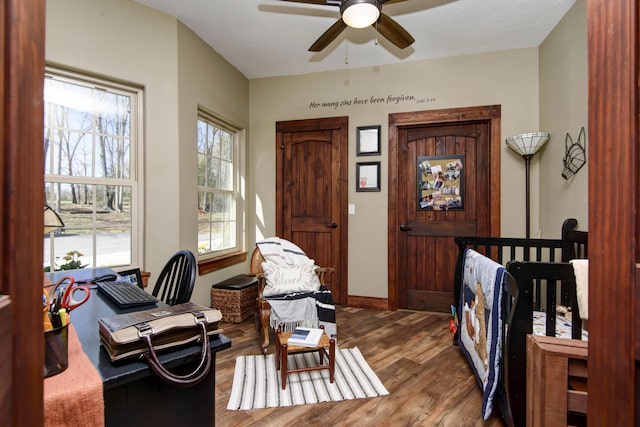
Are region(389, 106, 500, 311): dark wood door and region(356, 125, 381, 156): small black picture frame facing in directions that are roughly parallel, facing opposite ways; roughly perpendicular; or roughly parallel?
roughly parallel

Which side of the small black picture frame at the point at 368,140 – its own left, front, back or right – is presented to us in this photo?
front

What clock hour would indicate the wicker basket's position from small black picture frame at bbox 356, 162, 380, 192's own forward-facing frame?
The wicker basket is roughly at 2 o'clock from the small black picture frame.

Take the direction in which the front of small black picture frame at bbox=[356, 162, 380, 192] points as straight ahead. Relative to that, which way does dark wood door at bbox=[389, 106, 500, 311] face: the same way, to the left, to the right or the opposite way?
the same way

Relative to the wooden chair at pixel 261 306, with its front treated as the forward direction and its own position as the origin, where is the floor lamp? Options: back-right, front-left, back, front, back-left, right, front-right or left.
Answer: front-left

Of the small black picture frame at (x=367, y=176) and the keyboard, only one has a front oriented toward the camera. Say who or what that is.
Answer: the small black picture frame

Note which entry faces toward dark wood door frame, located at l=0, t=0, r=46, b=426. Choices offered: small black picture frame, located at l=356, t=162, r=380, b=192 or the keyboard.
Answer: the small black picture frame

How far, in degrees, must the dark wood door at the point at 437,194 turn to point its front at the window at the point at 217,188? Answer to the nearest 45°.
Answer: approximately 90° to its right

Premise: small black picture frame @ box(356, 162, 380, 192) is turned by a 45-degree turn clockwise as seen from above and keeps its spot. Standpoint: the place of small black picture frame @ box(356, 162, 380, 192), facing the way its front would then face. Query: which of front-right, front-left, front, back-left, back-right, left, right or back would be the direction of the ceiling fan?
front-left

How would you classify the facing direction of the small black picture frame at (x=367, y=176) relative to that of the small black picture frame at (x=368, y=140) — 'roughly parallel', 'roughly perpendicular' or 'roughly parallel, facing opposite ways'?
roughly parallel

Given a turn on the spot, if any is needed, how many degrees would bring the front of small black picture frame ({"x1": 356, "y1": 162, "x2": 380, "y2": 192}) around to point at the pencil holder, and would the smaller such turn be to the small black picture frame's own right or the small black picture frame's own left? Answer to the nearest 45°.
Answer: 0° — it already faces it

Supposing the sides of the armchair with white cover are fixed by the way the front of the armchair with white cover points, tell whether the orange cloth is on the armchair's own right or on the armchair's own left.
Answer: on the armchair's own right

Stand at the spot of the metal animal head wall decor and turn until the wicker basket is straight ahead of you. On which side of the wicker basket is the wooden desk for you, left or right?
left

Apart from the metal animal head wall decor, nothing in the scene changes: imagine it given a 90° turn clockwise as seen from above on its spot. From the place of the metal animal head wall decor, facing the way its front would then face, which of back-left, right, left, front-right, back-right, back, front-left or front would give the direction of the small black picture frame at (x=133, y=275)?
left

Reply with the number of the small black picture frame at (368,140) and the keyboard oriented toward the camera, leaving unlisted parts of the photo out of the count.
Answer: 1

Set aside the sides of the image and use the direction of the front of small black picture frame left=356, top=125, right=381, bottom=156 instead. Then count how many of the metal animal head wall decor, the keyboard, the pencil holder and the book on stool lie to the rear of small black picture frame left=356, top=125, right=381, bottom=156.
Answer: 0

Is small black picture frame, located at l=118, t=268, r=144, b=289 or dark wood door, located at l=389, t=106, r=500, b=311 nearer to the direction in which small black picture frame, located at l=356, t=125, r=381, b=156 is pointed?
the small black picture frame

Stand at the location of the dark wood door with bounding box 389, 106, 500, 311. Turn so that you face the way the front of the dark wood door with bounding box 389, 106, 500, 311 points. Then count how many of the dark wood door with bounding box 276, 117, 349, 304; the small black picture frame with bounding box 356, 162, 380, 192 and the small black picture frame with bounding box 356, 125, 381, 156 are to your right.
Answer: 3

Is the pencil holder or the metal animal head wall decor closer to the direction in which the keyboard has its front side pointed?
the metal animal head wall decor

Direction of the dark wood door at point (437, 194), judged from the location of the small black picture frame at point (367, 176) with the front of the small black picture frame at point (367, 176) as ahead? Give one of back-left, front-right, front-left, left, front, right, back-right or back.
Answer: left

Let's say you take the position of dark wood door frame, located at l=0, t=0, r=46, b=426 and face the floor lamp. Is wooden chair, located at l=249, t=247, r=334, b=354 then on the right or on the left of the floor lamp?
left

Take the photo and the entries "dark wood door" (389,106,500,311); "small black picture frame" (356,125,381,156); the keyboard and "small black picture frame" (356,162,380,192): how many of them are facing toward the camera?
3

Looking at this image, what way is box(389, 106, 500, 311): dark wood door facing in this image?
toward the camera

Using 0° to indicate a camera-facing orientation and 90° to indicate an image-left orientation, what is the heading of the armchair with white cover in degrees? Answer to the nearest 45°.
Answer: approximately 315°
